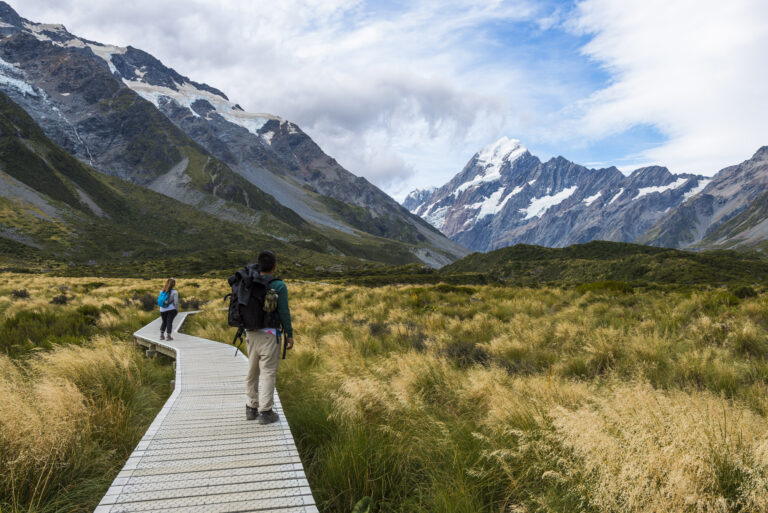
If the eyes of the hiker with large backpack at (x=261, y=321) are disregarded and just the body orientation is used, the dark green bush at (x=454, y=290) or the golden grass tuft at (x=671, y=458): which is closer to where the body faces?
the dark green bush

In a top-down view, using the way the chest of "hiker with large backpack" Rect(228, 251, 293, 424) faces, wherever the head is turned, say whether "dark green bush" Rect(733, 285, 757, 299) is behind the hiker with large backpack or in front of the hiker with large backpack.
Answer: in front

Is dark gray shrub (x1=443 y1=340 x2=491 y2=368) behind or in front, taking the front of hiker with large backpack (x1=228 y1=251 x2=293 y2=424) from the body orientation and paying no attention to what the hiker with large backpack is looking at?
in front

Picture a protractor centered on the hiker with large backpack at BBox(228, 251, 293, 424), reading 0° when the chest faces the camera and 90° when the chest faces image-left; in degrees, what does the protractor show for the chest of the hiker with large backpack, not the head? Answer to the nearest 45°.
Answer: approximately 225°

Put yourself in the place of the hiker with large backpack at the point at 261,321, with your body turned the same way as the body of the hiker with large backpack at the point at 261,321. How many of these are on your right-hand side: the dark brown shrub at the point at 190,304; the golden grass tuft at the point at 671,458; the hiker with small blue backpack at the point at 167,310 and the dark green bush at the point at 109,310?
1

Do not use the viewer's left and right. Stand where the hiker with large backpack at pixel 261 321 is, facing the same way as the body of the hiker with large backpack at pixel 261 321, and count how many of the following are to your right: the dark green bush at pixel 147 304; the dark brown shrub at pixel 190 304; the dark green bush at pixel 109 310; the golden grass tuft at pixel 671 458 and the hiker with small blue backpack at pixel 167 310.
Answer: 1

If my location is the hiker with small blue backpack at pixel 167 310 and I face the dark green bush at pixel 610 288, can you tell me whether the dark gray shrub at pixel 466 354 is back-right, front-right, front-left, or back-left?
front-right

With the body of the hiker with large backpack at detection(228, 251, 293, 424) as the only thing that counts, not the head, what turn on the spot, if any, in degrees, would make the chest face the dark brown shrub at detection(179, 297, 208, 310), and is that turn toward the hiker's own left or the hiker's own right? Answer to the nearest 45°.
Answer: approximately 45° to the hiker's own left

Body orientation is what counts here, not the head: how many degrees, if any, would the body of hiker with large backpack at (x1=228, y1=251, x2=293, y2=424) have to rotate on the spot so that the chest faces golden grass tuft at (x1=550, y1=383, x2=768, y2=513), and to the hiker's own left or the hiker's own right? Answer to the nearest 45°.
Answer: approximately 90° to the hiker's own right

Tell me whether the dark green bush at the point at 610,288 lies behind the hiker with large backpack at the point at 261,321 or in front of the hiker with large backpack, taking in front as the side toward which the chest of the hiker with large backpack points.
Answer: in front

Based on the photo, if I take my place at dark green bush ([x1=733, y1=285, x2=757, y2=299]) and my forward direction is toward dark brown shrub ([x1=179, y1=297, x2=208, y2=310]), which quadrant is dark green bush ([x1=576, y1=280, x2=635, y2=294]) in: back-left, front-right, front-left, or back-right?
front-right

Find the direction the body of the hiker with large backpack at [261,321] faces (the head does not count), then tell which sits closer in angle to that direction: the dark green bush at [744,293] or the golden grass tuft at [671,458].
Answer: the dark green bush

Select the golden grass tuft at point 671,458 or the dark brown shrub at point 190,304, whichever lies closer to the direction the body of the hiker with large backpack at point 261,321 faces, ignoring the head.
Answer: the dark brown shrub

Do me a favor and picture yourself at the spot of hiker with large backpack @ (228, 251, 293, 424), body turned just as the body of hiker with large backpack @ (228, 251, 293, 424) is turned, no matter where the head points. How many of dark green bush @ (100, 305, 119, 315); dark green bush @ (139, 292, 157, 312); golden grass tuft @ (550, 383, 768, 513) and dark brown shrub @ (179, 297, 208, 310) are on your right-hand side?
1

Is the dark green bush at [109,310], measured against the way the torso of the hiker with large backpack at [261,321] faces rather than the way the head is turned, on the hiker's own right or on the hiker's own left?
on the hiker's own left
